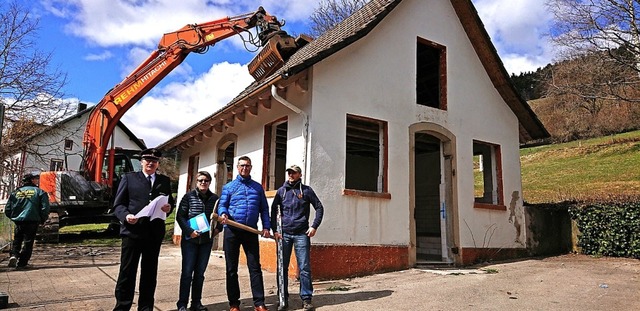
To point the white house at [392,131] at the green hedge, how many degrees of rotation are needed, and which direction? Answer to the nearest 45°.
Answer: approximately 45° to its left

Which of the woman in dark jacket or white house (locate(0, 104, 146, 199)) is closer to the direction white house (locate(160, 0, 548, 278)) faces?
the woman in dark jacket

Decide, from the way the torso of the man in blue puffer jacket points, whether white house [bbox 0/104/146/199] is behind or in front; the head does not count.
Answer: behind

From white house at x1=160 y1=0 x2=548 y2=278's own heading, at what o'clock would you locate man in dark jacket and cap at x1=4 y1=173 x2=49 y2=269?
The man in dark jacket and cap is roughly at 4 o'clock from the white house.

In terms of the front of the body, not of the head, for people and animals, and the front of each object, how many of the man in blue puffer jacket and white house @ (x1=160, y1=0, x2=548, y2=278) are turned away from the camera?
0

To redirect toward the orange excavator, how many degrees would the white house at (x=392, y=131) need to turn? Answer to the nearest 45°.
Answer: approximately 135° to its right

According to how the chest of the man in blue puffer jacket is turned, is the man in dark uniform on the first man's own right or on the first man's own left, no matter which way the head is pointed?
on the first man's own right

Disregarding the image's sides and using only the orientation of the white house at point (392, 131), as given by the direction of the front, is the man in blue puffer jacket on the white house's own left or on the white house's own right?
on the white house's own right

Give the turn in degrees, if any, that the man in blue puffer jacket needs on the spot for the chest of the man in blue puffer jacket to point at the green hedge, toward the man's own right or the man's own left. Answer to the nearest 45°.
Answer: approximately 135° to the man's own left

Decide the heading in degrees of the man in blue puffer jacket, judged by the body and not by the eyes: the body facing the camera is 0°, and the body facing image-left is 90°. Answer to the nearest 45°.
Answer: approximately 0°

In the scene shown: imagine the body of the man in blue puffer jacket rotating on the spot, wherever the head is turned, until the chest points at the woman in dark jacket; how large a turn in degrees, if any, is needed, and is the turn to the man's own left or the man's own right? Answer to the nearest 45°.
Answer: approximately 90° to the man's own right

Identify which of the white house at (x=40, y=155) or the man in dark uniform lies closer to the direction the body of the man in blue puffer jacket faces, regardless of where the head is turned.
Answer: the man in dark uniform

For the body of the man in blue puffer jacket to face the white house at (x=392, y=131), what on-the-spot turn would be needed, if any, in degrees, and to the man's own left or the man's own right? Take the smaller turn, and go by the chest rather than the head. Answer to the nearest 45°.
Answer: approximately 135° to the man's own left
